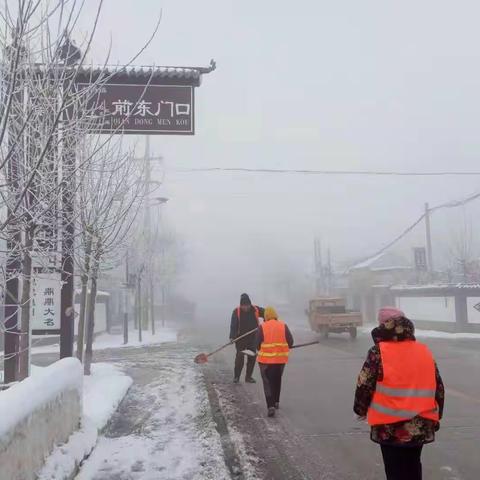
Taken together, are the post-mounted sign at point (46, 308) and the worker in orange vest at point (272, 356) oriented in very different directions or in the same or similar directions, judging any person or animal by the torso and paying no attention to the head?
very different directions

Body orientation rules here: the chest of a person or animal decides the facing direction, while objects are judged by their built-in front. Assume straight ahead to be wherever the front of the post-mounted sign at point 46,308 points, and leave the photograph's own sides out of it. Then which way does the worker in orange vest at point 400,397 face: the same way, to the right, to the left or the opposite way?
the opposite way

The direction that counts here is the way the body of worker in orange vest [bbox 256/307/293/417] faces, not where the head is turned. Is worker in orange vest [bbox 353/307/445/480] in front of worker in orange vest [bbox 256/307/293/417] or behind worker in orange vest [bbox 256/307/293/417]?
behind

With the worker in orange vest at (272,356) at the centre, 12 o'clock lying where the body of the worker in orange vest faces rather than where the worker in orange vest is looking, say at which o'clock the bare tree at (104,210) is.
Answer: The bare tree is roughly at 10 o'clock from the worker in orange vest.

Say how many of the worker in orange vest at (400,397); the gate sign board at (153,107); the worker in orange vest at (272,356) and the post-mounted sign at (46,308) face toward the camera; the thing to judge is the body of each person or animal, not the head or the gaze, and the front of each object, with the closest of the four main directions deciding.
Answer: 2

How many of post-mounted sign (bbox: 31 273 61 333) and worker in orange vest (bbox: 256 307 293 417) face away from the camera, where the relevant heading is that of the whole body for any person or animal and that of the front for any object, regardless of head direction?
1

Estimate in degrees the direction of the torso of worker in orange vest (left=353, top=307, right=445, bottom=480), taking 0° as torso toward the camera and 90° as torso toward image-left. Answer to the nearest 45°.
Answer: approximately 135°

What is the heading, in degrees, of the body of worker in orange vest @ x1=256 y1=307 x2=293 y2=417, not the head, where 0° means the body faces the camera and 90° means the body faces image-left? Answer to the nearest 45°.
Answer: approximately 180°
